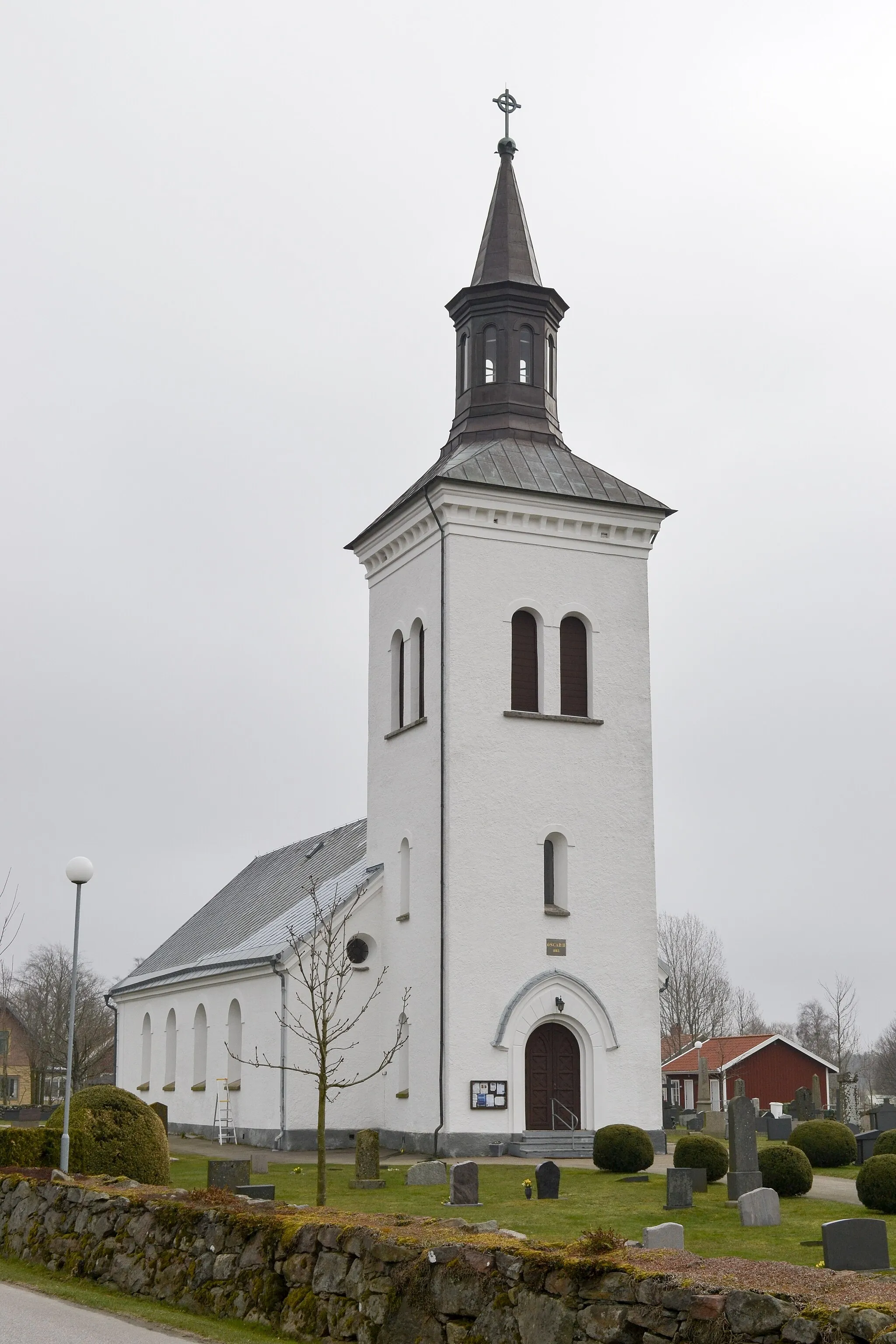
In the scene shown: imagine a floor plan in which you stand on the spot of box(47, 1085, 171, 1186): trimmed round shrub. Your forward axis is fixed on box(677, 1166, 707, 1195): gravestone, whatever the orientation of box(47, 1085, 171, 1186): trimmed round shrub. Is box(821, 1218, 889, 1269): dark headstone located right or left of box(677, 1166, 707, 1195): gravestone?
right

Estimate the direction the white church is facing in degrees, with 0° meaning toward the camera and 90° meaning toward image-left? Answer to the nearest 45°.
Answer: approximately 315°

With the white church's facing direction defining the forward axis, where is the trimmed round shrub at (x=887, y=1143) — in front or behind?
in front

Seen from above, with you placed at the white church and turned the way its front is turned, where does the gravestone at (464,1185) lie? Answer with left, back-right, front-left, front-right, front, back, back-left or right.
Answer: front-right

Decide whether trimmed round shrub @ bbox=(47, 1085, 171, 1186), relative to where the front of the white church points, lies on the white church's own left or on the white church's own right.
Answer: on the white church's own right

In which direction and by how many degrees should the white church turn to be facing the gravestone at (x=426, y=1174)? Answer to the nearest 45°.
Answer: approximately 45° to its right

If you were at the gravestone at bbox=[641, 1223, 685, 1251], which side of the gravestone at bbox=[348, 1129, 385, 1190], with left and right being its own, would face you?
front

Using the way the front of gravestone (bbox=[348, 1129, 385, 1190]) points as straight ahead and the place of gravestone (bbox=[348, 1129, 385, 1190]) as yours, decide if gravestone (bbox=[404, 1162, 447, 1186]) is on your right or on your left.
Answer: on your left

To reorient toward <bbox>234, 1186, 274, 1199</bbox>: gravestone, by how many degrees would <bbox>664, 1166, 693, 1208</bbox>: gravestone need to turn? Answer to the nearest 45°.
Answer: approximately 45° to its right

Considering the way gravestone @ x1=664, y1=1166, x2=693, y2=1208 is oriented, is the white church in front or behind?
behind
